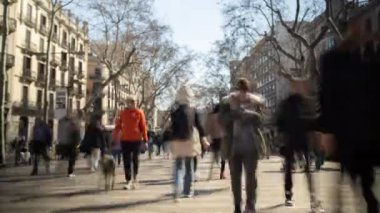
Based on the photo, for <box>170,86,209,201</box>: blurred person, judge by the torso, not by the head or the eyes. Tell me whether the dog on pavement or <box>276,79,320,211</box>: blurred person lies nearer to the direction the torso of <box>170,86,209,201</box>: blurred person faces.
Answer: the dog on pavement

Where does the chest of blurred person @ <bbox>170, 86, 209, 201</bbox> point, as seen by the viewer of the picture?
away from the camera
